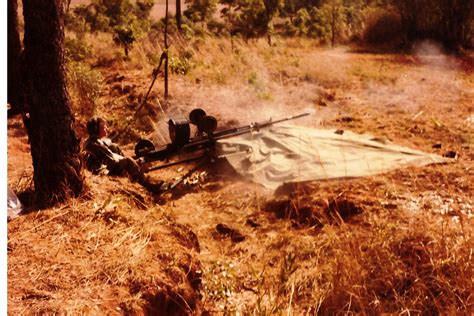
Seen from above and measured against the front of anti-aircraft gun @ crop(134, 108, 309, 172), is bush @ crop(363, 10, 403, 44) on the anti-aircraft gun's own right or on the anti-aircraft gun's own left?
on the anti-aircraft gun's own left

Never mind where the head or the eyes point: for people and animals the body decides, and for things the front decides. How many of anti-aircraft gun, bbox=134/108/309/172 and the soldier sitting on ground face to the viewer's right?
2

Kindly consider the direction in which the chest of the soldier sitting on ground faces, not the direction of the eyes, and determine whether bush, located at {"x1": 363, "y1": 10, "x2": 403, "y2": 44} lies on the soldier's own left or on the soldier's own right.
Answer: on the soldier's own left

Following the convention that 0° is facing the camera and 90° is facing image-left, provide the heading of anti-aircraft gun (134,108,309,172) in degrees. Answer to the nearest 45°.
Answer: approximately 270°

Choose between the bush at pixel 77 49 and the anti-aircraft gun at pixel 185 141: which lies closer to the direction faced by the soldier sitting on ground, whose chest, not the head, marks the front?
the anti-aircraft gun

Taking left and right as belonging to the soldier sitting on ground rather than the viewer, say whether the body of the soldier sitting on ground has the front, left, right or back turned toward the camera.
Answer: right

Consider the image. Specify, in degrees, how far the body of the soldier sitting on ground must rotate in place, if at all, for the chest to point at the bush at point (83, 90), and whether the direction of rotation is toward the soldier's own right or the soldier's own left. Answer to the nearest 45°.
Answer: approximately 90° to the soldier's own left

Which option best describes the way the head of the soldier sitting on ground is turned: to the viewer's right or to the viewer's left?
to the viewer's right

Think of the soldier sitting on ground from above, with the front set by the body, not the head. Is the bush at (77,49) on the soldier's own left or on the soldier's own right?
on the soldier's own left

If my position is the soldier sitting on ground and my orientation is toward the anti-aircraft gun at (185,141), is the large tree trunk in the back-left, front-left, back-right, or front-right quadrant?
back-right
